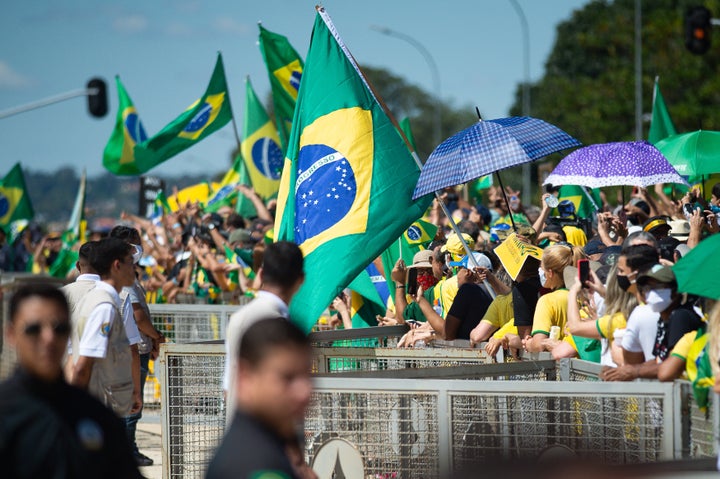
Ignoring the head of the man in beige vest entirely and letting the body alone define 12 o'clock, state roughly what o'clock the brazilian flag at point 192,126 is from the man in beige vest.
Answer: The brazilian flag is roughly at 9 o'clock from the man in beige vest.

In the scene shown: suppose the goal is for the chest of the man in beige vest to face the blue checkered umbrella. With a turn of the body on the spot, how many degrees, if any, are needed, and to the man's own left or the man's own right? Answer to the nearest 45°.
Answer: approximately 45° to the man's own left

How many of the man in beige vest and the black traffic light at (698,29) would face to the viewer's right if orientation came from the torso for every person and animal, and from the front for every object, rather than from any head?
1

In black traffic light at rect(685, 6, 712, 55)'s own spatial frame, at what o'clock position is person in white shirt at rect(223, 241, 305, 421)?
The person in white shirt is roughly at 12 o'clock from the black traffic light.

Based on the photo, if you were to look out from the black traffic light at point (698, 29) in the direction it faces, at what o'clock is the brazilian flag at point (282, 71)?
The brazilian flag is roughly at 1 o'clock from the black traffic light.

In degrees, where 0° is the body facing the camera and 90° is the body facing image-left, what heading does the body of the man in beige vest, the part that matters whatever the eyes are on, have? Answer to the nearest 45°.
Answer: approximately 270°

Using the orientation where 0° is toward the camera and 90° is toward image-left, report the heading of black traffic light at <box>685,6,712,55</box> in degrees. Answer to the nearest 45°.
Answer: approximately 0°

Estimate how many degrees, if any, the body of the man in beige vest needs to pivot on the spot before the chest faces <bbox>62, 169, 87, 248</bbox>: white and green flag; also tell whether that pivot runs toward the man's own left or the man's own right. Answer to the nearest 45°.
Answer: approximately 90° to the man's own left

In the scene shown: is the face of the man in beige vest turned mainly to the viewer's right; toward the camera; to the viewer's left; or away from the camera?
to the viewer's right

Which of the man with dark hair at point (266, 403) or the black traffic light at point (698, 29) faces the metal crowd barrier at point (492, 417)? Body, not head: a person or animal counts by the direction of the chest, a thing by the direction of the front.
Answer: the black traffic light
